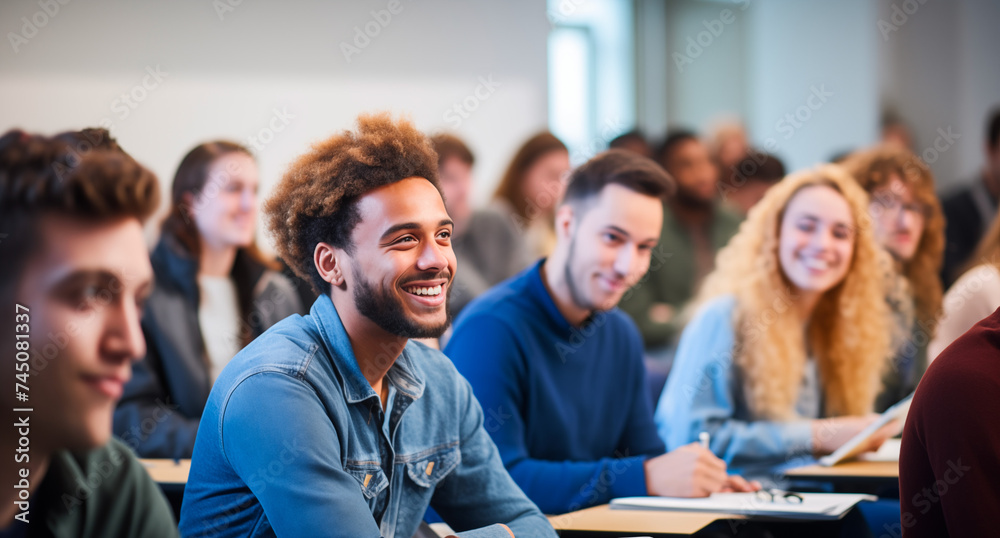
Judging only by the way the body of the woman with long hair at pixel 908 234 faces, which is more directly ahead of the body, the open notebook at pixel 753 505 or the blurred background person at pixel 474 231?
the open notebook

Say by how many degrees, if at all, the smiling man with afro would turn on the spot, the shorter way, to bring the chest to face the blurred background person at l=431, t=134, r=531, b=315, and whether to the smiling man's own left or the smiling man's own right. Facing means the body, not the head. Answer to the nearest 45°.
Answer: approximately 135° to the smiling man's own left

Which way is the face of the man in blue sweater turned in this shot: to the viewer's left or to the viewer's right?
to the viewer's right

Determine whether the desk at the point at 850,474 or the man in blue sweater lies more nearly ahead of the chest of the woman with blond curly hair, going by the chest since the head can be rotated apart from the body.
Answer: the desk

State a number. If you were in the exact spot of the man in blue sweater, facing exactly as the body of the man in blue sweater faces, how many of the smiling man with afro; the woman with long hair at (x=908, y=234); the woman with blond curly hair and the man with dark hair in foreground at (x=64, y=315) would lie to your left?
2

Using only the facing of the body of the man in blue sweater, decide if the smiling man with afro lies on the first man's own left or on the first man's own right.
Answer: on the first man's own right
